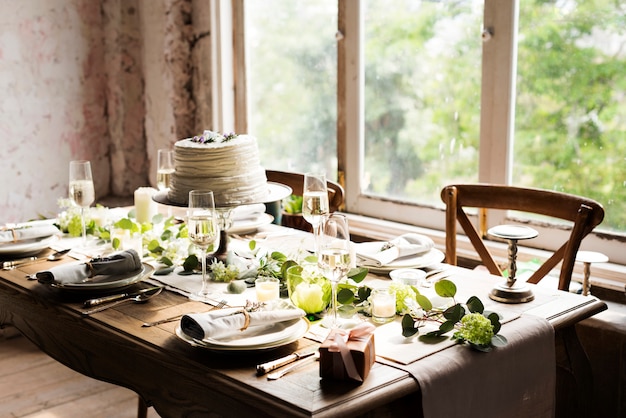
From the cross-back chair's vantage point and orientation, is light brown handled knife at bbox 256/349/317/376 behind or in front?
in front

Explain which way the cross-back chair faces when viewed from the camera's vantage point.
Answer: facing the viewer and to the left of the viewer

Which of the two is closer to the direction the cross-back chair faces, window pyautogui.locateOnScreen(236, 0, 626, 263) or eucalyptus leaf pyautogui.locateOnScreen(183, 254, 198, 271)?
the eucalyptus leaf

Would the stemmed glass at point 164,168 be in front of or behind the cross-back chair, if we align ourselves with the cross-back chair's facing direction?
in front

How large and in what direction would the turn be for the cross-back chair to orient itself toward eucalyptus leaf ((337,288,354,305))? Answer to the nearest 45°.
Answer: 0° — it already faces it

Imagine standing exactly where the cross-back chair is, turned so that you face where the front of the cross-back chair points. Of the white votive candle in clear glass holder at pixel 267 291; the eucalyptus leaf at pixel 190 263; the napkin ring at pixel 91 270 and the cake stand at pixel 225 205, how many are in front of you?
4

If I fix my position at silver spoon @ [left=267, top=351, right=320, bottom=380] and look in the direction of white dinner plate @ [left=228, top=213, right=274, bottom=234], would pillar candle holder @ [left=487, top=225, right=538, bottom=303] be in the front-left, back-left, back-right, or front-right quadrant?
front-right

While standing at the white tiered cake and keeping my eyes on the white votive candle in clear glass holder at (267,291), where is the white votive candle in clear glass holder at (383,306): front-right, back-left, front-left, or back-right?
front-left

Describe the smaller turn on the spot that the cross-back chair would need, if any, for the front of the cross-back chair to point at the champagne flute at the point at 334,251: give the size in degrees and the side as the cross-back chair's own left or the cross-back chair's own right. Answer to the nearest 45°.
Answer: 0° — it already faces it

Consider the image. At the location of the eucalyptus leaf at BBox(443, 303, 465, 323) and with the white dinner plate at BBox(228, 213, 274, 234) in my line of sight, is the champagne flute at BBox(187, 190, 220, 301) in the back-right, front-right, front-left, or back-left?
front-left

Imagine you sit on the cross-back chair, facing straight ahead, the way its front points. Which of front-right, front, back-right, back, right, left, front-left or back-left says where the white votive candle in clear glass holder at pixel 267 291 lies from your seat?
front

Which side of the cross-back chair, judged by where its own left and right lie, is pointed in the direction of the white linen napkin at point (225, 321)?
front

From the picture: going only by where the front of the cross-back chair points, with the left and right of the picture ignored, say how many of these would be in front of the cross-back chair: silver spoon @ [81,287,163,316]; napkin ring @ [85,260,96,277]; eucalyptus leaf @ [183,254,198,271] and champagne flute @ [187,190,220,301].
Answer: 4

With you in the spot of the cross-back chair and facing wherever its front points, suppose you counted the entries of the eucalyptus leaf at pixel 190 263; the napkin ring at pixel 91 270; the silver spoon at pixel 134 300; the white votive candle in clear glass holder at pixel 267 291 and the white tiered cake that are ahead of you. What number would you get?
5

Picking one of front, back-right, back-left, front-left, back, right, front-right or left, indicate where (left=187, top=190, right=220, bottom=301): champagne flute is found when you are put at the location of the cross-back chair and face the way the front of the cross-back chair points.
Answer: front

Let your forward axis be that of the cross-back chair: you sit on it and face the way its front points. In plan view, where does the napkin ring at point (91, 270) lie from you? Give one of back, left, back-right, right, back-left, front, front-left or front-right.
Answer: front
